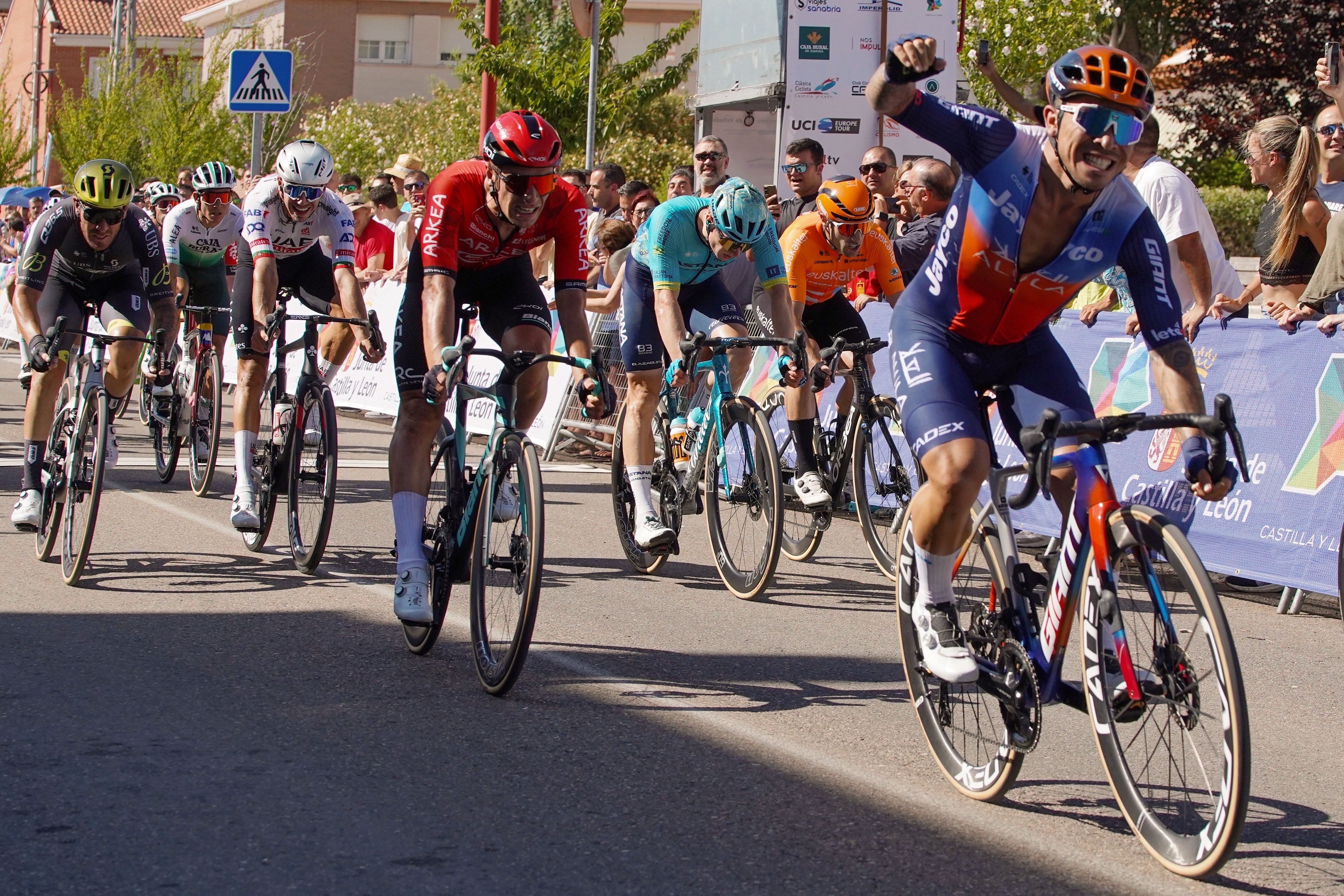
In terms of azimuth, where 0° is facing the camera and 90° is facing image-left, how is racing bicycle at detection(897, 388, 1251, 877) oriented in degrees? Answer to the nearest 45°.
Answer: approximately 315°

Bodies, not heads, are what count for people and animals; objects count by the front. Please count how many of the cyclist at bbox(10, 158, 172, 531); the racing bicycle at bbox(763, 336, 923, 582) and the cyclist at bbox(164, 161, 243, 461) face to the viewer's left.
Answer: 0

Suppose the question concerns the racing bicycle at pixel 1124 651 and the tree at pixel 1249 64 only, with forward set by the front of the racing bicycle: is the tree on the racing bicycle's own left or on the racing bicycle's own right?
on the racing bicycle's own left

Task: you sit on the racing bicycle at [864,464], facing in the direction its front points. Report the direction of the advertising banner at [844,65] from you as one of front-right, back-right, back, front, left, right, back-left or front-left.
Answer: back-left

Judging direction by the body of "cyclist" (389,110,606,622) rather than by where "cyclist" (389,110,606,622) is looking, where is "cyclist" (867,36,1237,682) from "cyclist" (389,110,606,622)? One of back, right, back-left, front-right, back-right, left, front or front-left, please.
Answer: front

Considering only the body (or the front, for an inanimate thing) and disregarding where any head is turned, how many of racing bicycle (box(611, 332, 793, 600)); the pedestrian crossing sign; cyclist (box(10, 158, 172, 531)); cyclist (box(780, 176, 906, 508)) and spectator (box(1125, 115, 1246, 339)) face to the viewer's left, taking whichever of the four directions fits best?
1

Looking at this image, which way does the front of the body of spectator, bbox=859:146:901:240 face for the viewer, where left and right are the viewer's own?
facing the viewer and to the left of the viewer

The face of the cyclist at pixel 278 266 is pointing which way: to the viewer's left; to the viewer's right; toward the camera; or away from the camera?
toward the camera

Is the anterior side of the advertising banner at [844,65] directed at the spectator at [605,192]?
no

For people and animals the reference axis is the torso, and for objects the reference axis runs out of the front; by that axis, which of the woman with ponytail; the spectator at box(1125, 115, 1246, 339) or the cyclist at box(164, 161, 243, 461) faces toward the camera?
the cyclist

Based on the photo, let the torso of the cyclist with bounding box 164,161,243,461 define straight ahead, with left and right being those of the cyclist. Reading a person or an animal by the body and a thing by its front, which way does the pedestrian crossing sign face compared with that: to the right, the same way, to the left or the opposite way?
the same way

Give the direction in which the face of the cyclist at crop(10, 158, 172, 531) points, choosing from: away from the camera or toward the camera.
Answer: toward the camera

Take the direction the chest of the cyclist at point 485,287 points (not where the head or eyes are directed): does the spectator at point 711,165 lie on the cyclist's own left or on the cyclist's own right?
on the cyclist's own left

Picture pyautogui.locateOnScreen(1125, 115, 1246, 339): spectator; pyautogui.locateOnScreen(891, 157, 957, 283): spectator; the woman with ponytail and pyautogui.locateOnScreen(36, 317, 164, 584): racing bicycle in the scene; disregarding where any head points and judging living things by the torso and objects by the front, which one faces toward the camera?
the racing bicycle

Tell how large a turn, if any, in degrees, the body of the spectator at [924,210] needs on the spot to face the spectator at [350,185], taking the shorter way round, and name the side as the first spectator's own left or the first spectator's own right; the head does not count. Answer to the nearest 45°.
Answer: approximately 45° to the first spectator's own right

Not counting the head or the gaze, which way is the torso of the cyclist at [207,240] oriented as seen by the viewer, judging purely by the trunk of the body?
toward the camera

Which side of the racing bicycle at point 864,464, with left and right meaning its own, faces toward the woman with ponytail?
left

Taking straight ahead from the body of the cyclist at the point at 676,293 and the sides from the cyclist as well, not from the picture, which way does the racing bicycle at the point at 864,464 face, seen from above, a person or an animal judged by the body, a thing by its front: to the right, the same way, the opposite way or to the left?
the same way

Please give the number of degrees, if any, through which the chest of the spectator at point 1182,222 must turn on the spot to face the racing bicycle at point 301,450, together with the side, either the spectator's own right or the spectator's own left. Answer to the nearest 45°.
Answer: approximately 45° to the spectator's own left

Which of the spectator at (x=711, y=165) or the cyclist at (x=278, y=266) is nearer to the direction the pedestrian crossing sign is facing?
the cyclist

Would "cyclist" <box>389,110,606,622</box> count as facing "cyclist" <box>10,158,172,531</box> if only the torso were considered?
no
